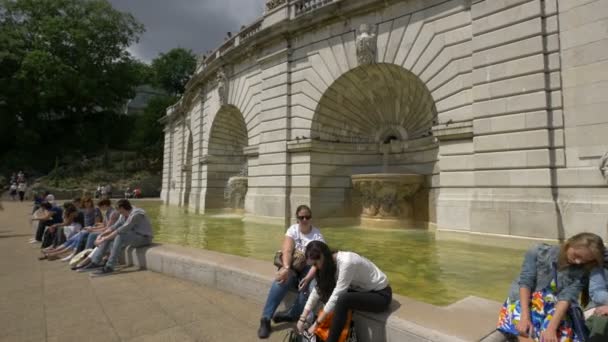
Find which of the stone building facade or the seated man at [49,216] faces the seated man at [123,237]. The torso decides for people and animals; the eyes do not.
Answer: the stone building facade

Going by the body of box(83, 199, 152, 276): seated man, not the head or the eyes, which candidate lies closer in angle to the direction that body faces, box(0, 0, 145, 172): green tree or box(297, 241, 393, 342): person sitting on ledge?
the green tree

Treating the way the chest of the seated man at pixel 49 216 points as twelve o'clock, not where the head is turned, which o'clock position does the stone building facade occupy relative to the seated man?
The stone building facade is roughly at 7 o'clock from the seated man.

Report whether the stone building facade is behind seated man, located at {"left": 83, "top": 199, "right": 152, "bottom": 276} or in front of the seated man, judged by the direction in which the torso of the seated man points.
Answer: behind

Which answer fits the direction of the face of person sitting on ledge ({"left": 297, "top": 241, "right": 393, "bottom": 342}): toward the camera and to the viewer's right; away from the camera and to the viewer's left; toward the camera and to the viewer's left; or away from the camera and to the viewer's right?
toward the camera and to the viewer's left

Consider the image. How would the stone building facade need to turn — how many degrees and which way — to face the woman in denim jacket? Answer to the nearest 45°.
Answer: approximately 45° to its left

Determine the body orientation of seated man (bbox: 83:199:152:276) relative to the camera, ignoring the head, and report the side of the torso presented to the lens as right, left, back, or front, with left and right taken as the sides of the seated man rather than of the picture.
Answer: left

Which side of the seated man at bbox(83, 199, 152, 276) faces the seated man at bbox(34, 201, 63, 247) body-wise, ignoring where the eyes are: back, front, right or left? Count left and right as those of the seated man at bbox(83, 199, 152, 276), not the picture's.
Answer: right

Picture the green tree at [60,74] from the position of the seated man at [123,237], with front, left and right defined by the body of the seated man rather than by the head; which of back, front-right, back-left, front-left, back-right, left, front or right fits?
right

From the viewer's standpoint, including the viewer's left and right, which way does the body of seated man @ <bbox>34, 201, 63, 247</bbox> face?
facing to the left of the viewer

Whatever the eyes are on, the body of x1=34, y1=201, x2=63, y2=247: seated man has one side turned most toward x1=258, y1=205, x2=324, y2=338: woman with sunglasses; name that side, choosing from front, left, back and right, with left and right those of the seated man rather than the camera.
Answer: left

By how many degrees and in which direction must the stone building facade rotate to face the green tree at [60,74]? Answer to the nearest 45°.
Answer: approximately 90° to its right

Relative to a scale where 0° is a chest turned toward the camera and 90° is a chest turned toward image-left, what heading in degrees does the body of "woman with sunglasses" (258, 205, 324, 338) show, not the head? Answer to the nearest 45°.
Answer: approximately 45°

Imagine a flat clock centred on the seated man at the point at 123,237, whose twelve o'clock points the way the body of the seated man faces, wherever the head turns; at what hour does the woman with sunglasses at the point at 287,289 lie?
The woman with sunglasses is roughly at 8 o'clock from the seated man.
